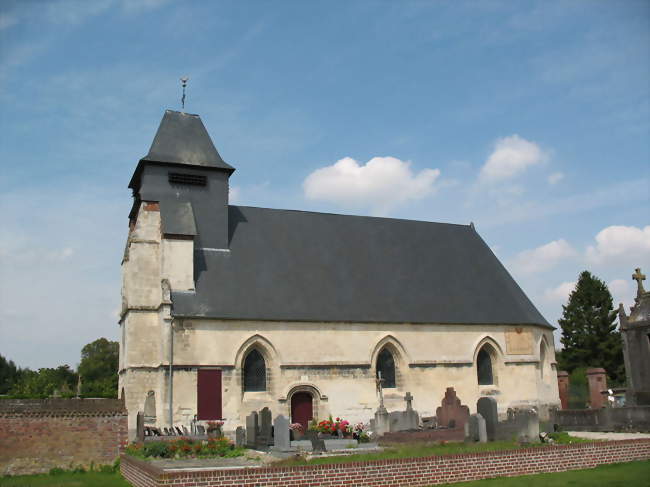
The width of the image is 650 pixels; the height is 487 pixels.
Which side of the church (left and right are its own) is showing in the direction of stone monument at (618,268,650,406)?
left

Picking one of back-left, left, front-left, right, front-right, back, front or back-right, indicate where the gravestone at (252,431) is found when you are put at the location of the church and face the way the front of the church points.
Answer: front-right

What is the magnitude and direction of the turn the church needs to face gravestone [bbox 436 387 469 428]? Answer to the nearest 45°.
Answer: approximately 45° to its left

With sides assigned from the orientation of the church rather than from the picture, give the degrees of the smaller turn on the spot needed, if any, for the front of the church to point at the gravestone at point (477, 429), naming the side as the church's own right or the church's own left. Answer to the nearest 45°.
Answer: approximately 45° to the church's own left

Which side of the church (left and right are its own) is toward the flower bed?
front

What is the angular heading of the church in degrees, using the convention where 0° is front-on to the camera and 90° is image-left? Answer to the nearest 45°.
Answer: approximately 90°

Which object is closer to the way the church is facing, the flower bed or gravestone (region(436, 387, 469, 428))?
the flower bed
